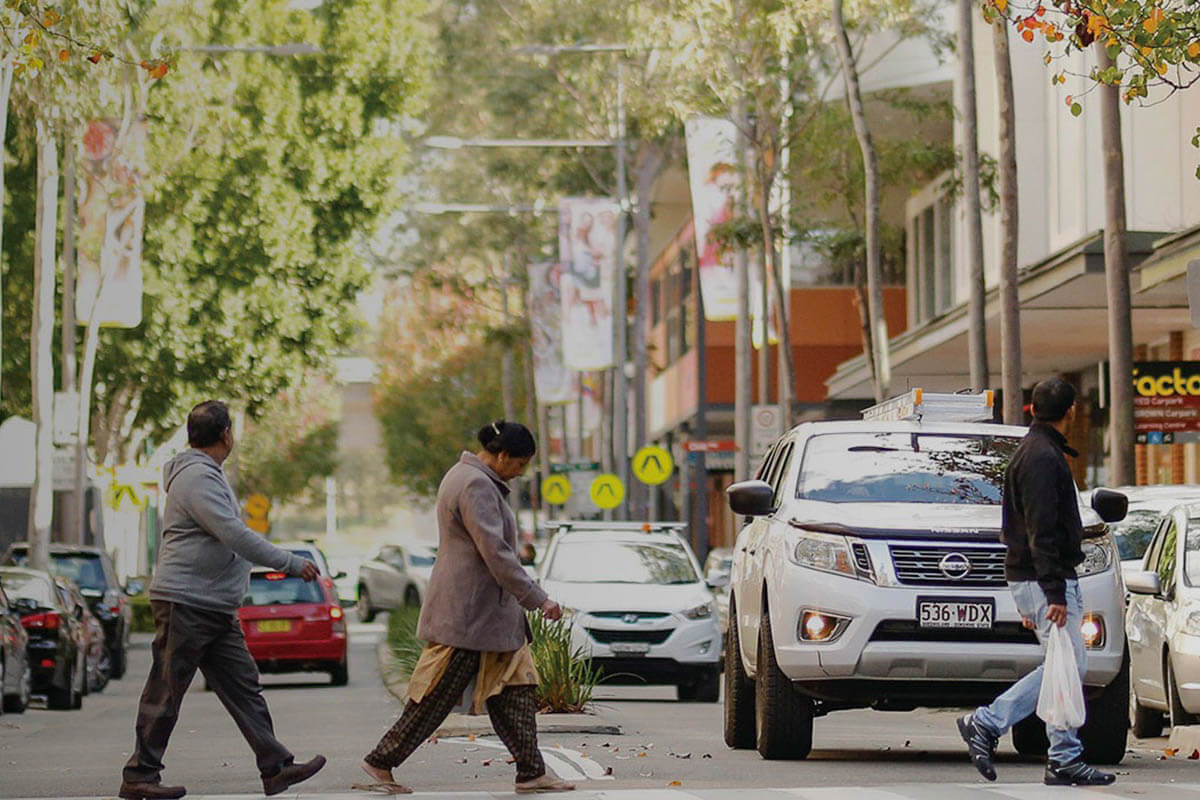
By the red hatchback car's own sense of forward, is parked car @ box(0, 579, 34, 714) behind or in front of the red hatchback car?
behind

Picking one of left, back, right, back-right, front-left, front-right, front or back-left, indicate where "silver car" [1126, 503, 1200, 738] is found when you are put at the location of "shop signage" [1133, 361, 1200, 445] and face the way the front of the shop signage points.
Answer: front

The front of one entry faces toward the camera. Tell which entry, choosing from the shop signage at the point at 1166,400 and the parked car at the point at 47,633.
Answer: the shop signage

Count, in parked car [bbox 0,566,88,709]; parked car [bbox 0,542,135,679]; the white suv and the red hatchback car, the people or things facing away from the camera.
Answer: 3

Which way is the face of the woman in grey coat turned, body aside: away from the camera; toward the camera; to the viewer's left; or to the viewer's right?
to the viewer's right

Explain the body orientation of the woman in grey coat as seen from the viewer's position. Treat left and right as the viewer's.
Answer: facing to the right of the viewer

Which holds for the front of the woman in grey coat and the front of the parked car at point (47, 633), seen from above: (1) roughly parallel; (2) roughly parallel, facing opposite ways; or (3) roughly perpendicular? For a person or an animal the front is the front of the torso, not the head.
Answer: roughly perpendicular

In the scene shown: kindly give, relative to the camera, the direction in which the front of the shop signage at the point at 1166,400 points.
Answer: facing the viewer

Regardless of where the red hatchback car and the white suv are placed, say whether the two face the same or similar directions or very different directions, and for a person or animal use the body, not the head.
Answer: very different directions

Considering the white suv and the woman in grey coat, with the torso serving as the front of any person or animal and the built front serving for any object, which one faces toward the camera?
the white suv

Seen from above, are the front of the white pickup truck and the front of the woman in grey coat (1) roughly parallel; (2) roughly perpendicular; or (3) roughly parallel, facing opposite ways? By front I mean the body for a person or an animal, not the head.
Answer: roughly perpendicular

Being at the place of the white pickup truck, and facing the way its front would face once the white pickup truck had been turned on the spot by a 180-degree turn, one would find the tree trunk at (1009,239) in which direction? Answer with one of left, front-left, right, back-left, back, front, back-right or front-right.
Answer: front

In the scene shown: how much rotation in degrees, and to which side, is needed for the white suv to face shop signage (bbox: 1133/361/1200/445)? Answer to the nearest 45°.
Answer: approximately 90° to its left

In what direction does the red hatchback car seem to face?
away from the camera

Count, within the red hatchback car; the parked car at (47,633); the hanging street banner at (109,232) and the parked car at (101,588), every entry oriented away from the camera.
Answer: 3

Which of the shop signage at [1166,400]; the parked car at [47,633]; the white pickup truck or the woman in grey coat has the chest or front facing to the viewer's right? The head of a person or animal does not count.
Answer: the woman in grey coat
